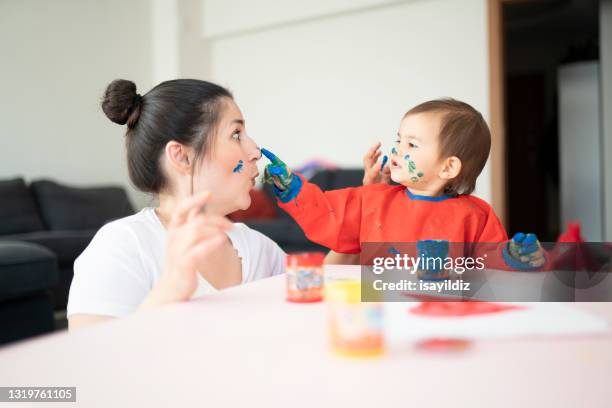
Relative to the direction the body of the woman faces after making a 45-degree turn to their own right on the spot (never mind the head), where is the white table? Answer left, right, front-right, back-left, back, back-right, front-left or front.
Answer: front

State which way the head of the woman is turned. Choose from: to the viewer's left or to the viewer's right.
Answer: to the viewer's right

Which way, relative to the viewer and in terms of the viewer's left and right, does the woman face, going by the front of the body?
facing the viewer and to the right of the viewer

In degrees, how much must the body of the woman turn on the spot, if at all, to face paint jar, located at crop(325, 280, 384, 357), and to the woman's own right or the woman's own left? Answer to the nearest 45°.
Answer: approximately 45° to the woman's own right

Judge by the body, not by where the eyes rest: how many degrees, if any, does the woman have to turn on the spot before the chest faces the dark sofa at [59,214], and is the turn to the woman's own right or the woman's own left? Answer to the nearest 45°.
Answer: approximately 135° to the woman's own left
